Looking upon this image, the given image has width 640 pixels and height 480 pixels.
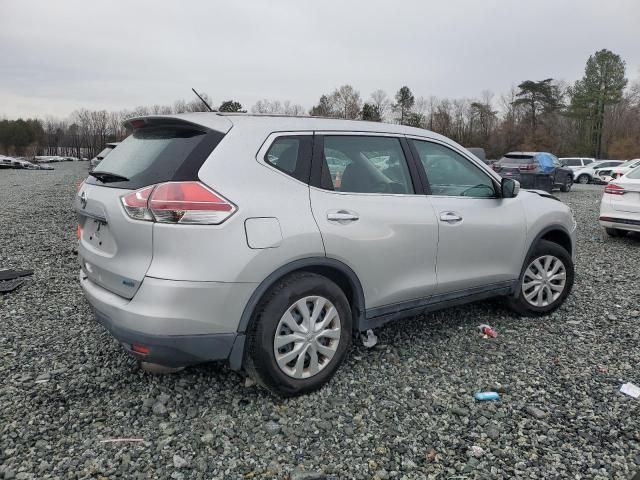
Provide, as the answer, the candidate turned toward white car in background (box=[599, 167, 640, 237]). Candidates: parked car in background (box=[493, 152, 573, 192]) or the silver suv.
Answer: the silver suv

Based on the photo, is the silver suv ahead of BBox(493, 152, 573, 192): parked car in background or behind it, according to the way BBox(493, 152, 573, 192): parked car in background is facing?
behind

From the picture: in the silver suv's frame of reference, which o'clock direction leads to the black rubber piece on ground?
The black rubber piece on ground is roughly at 9 o'clock from the silver suv.

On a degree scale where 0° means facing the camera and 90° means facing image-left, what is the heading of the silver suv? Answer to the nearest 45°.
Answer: approximately 225°

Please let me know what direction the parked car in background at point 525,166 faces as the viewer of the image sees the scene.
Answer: facing away from the viewer and to the right of the viewer

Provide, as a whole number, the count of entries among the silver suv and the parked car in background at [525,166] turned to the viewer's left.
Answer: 0

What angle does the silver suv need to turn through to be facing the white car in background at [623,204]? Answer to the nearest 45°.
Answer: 0° — it already faces it

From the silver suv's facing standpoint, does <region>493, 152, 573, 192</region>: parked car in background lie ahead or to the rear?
ahead
